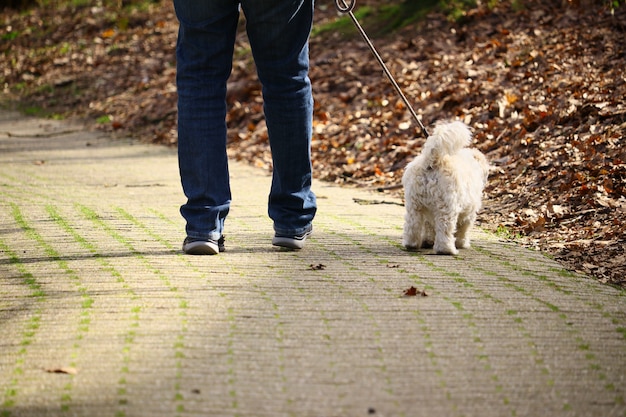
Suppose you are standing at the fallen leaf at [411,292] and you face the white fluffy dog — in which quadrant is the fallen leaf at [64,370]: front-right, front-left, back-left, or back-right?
back-left

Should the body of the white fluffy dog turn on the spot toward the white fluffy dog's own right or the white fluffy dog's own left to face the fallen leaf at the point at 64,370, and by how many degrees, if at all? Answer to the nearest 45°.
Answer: approximately 180°

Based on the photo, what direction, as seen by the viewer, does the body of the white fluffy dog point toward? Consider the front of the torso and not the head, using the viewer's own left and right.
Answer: facing away from the viewer and to the right of the viewer

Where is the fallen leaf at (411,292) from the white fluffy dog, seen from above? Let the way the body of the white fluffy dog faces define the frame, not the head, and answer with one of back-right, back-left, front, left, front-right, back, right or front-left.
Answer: back-right
